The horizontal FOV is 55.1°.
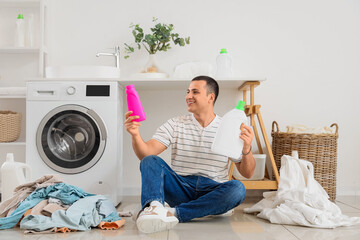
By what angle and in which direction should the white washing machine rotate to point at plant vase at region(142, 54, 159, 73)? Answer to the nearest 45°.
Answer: approximately 90° to its left

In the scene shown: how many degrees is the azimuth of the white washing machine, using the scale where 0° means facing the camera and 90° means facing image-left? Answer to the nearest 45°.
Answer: approximately 0°

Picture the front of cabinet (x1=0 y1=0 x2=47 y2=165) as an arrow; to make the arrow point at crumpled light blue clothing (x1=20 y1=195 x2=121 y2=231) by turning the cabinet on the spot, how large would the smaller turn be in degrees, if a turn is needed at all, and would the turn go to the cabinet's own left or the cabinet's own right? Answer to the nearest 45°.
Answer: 0° — it already faces it

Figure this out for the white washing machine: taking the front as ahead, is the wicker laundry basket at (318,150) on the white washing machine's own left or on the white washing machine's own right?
on the white washing machine's own left

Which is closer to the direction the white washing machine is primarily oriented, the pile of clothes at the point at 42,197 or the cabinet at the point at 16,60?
the pile of clothes

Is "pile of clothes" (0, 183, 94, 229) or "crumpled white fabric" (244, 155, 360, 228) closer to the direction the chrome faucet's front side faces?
the pile of clothes

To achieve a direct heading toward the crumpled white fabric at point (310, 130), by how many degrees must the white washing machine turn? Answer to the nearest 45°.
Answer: approximately 90° to its left

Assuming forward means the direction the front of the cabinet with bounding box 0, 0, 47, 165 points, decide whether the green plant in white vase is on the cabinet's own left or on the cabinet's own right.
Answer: on the cabinet's own left
